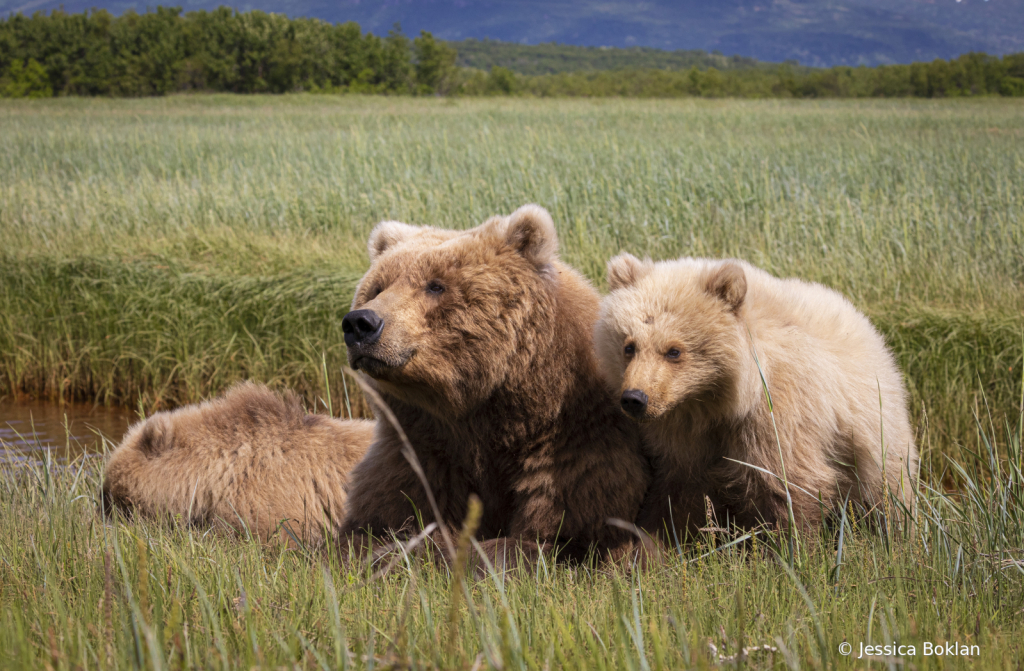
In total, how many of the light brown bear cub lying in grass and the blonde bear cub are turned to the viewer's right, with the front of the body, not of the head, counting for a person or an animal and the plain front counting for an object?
0

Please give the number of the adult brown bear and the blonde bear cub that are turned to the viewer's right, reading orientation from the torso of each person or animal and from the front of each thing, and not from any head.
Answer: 0

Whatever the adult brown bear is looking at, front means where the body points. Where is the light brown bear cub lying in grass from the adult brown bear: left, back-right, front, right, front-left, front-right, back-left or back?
right

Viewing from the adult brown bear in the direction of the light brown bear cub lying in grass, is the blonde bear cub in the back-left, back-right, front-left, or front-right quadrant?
back-right

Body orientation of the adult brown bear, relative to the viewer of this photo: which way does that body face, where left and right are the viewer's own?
facing the viewer and to the left of the viewer

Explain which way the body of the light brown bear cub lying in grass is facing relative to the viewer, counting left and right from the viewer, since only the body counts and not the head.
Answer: facing to the left of the viewer

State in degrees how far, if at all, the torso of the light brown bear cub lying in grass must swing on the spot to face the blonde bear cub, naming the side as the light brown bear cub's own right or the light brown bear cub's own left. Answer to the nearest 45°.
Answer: approximately 135° to the light brown bear cub's own left

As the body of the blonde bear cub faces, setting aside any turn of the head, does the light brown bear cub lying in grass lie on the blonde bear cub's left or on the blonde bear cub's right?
on the blonde bear cub's right

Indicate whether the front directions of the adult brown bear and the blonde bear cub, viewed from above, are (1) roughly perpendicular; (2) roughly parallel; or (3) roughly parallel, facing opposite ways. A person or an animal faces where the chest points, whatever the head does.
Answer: roughly parallel

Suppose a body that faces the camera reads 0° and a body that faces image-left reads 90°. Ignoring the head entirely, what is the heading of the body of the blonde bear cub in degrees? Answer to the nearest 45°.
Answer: approximately 45°

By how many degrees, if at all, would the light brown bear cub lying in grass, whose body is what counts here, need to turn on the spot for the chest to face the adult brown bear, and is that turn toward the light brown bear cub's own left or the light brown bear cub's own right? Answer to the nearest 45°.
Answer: approximately 135° to the light brown bear cub's own left
